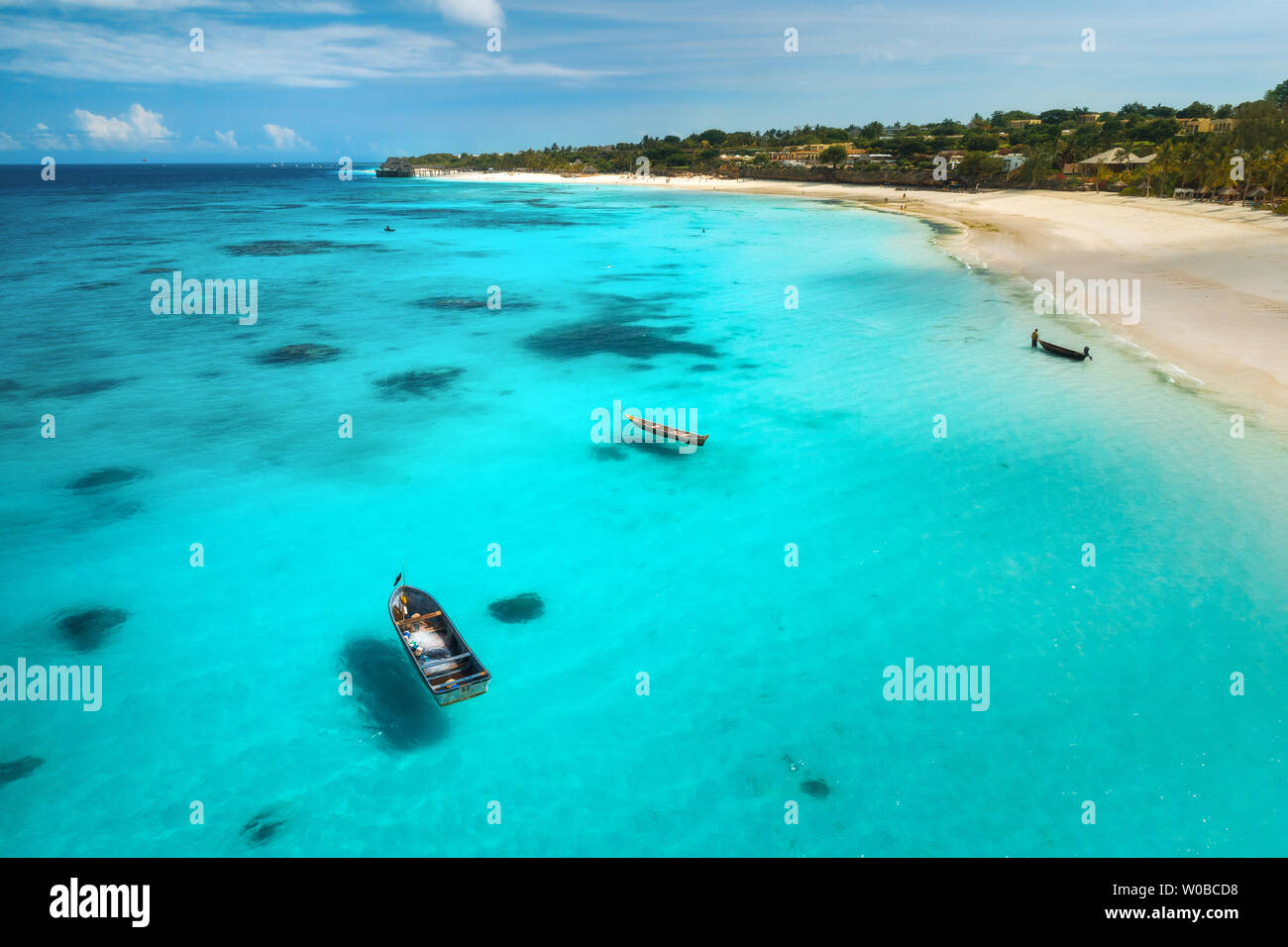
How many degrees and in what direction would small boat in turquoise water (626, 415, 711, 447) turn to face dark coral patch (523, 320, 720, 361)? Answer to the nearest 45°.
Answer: approximately 45° to its right

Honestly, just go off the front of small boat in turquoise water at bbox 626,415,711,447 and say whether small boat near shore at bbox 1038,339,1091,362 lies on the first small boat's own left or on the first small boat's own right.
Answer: on the first small boat's own right

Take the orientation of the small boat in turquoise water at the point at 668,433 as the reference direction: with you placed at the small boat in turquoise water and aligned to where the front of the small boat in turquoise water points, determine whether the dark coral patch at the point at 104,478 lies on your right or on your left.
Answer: on your left

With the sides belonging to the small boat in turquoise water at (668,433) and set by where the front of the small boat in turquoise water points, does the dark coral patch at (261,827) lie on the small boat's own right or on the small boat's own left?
on the small boat's own left

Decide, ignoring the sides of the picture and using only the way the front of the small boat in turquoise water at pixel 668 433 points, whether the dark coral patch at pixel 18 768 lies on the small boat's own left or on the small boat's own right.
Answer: on the small boat's own left

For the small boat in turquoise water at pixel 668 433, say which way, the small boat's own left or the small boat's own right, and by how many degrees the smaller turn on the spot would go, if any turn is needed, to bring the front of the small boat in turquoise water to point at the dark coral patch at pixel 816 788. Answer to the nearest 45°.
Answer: approximately 135° to the small boat's own left

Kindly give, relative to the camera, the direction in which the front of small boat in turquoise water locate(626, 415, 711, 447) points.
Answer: facing away from the viewer and to the left of the viewer

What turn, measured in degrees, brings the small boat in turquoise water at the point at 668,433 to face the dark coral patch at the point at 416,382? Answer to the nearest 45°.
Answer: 0° — it already faces it
